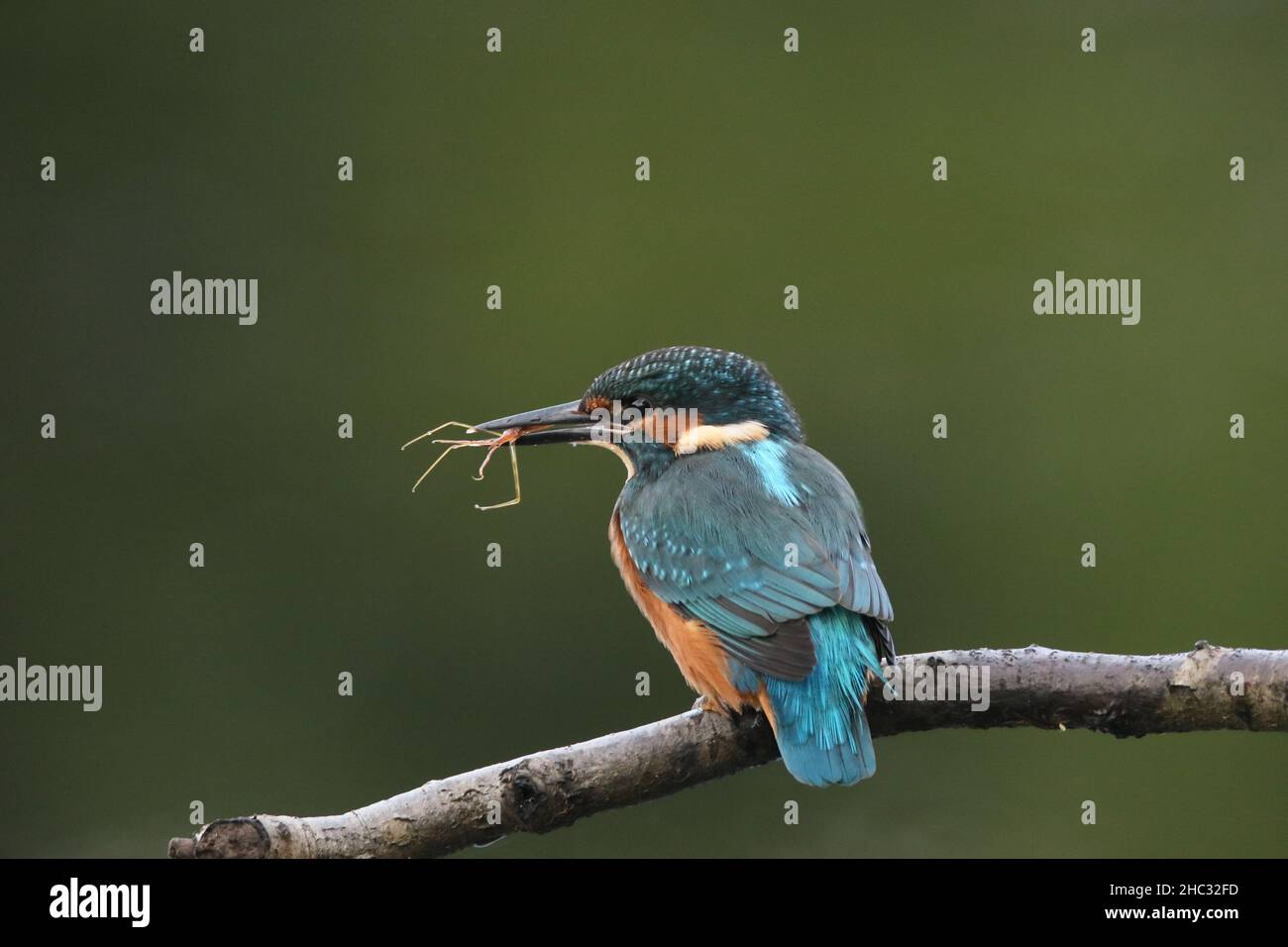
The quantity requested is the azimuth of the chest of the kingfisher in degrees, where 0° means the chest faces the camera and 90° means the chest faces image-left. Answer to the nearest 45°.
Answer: approximately 135°
